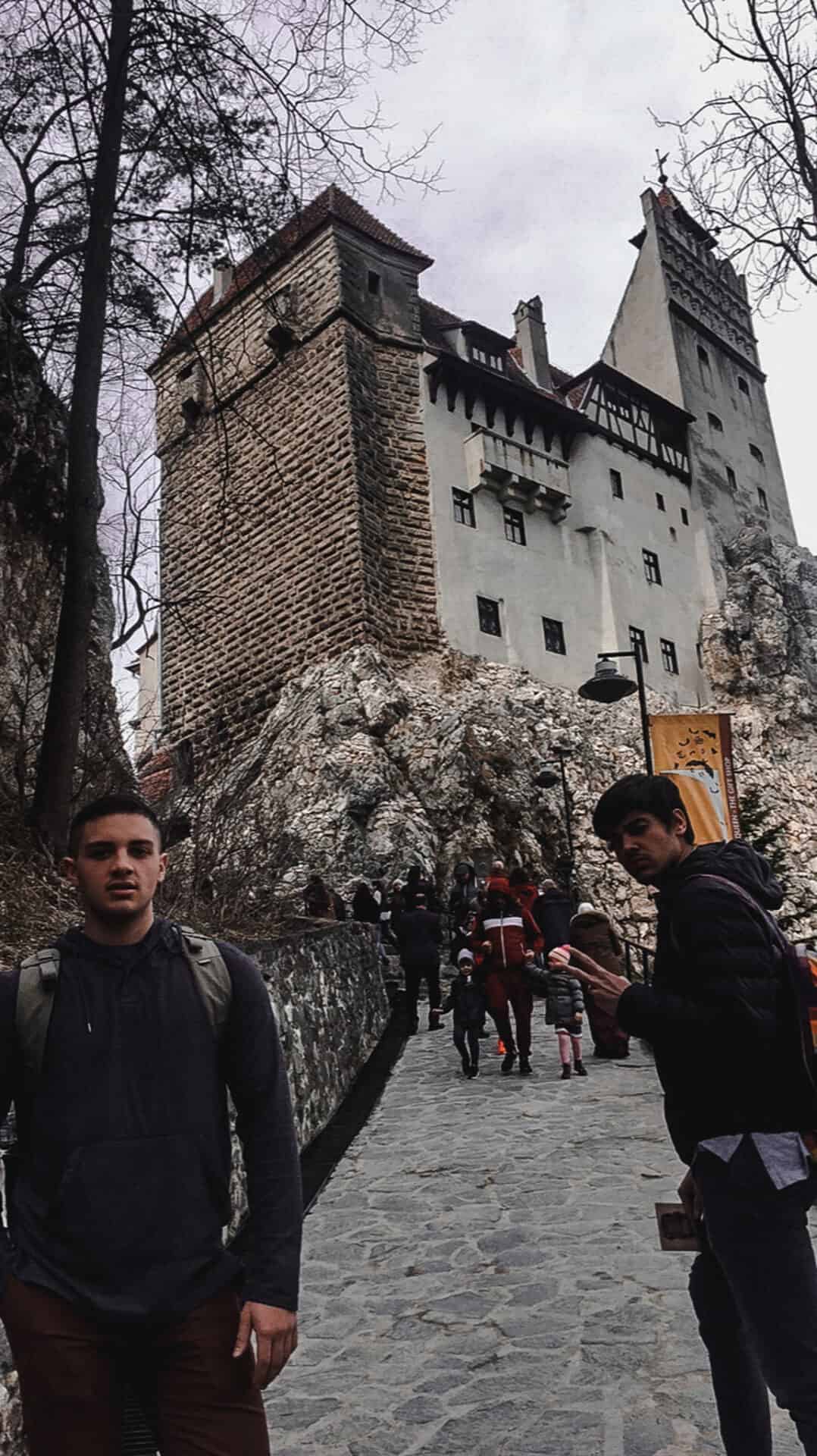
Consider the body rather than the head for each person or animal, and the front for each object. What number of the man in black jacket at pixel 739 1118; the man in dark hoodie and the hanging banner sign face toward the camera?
2

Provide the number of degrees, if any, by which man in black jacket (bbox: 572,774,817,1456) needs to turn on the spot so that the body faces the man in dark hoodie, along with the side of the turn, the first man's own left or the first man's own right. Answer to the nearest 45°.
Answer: approximately 45° to the first man's own left

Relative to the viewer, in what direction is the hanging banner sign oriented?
toward the camera

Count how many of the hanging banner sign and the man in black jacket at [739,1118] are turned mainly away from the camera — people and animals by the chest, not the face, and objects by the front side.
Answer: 0

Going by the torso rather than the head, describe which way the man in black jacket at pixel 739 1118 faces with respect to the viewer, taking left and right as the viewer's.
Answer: facing to the left of the viewer

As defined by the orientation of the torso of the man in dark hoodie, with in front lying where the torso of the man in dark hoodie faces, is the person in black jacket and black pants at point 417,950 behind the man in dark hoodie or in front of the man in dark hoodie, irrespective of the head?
behind

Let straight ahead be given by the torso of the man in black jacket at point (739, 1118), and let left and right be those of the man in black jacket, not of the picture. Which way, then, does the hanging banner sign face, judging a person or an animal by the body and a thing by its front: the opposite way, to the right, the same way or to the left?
to the left

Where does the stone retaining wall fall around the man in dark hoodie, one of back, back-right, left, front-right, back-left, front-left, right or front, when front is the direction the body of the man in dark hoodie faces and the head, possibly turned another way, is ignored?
back

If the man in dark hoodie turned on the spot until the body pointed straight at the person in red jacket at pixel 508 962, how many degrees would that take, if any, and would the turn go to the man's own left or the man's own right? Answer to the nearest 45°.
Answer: approximately 135° to the man's own left

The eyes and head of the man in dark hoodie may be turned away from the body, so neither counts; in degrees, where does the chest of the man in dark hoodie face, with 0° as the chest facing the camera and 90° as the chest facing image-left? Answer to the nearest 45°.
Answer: approximately 0°

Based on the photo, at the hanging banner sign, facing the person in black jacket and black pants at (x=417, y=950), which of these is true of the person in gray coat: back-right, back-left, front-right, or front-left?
front-left
